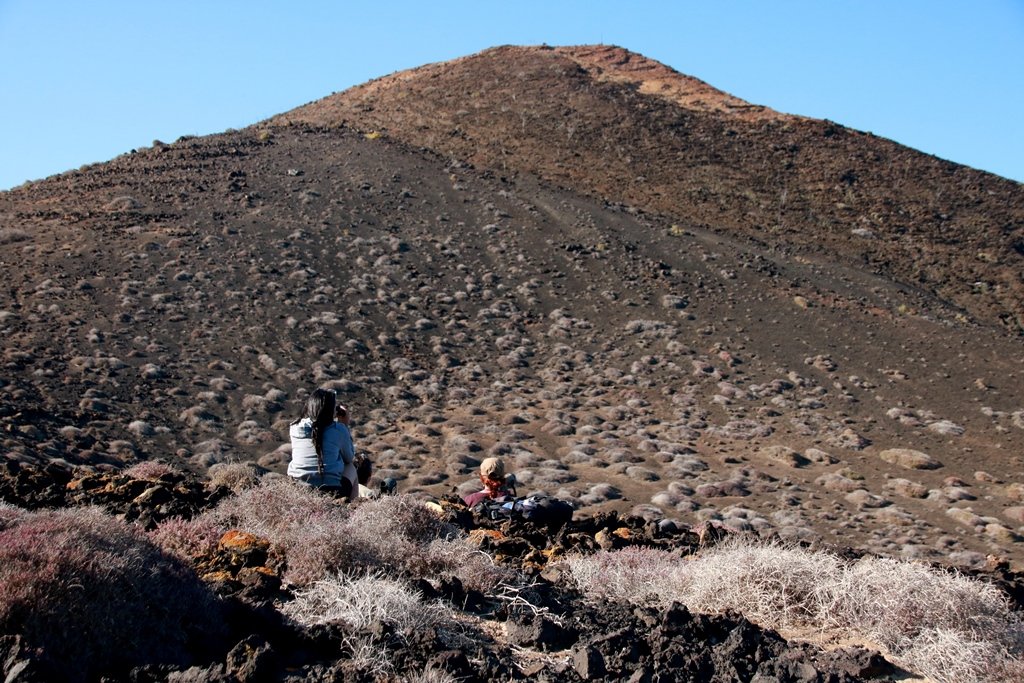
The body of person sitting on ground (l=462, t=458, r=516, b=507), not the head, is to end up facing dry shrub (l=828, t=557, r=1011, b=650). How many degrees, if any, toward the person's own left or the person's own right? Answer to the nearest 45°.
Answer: approximately 135° to the person's own right

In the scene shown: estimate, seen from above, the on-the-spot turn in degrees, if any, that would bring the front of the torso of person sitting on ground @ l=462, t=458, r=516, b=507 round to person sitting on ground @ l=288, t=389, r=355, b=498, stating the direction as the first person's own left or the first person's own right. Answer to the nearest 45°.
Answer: approximately 135° to the first person's own left

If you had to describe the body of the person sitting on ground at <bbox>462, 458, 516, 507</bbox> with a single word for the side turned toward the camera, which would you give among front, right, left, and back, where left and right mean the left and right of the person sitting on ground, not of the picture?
back

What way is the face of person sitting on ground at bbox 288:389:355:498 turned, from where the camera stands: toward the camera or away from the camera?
away from the camera

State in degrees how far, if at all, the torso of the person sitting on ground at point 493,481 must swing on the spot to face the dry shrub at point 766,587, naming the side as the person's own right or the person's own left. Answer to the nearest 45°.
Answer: approximately 135° to the person's own right

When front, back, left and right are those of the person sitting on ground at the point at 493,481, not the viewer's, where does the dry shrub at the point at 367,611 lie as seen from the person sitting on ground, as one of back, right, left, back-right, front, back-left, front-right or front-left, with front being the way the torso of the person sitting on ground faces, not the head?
back

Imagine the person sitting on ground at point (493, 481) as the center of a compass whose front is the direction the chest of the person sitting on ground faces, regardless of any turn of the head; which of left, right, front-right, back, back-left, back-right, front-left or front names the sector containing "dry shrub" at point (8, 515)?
back-left

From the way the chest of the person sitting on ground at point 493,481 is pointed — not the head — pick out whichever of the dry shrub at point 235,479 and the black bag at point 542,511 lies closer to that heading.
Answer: the dry shrub

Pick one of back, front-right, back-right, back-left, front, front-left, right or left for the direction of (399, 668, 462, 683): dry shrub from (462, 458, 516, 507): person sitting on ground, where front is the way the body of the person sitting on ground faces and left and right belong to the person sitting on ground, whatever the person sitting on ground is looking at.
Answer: back

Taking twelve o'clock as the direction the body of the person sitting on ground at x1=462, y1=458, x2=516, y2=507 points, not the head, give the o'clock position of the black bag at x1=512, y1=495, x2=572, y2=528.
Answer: The black bag is roughly at 4 o'clock from the person sitting on ground.

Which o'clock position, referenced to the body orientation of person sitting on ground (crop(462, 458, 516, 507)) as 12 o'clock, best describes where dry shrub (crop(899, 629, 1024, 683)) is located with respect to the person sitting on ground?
The dry shrub is roughly at 5 o'clock from the person sitting on ground.

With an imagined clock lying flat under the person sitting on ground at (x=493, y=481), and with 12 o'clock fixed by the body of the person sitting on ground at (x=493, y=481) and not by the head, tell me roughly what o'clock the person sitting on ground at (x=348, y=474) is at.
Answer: the person sitting on ground at (x=348, y=474) is roughly at 8 o'clock from the person sitting on ground at (x=493, y=481).

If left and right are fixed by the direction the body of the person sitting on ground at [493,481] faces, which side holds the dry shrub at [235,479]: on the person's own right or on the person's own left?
on the person's own left
